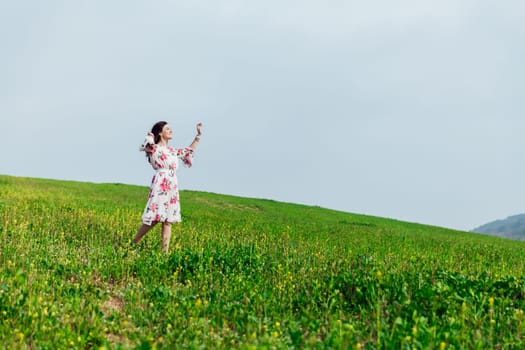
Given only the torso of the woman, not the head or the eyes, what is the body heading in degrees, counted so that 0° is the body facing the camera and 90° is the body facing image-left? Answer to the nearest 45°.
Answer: approximately 315°
